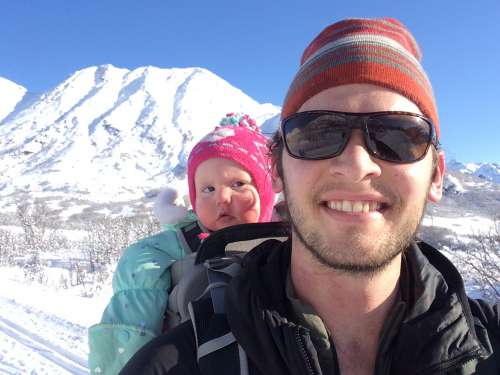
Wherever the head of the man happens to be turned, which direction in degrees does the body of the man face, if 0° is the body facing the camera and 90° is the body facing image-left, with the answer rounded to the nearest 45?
approximately 0°

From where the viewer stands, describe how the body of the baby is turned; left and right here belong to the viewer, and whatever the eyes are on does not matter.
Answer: facing the viewer

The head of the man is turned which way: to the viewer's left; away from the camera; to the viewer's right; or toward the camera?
toward the camera
